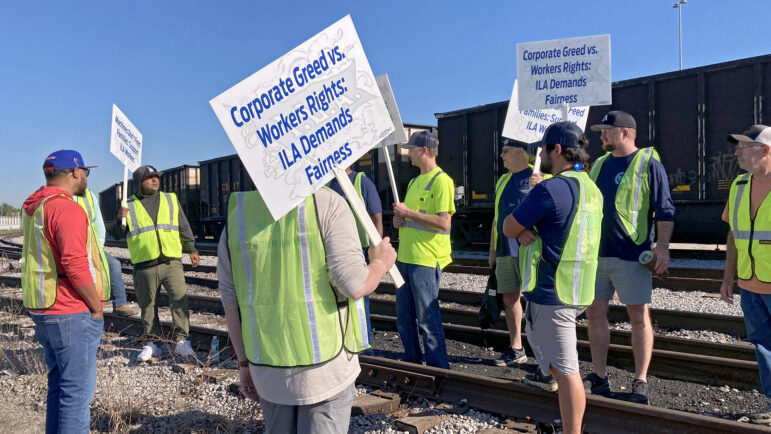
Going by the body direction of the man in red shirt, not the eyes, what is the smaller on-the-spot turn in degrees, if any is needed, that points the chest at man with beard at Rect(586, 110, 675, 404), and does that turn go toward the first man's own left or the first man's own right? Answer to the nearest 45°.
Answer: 0° — they already face them

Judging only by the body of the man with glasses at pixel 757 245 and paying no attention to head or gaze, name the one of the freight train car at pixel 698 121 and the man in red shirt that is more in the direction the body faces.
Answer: the man in red shirt

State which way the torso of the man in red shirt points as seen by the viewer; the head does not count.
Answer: to the viewer's right

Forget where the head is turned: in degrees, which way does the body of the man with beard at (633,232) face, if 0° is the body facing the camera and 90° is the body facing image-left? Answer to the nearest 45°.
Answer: approximately 45°

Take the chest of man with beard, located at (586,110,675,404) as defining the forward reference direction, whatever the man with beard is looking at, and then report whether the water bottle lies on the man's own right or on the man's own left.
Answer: on the man's own right

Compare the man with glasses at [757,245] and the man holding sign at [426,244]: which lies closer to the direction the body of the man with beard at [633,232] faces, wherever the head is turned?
the man holding sign

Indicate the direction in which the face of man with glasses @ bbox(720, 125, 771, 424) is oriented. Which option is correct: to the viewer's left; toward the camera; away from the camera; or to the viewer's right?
to the viewer's left

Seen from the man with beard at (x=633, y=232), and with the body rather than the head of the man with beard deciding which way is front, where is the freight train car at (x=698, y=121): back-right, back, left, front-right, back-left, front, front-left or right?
back-right

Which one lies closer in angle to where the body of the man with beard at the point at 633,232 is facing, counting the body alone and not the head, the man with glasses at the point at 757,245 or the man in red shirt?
the man in red shirt

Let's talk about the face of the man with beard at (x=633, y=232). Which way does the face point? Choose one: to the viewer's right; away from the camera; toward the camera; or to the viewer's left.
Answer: to the viewer's left

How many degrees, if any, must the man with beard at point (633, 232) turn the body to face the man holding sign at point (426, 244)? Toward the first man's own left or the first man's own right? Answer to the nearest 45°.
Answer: approximately 45° to the first man's own right

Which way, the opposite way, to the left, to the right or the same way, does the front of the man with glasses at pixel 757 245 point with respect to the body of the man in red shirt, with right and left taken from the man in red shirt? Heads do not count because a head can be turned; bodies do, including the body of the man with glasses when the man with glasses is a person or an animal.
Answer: the opposite way
